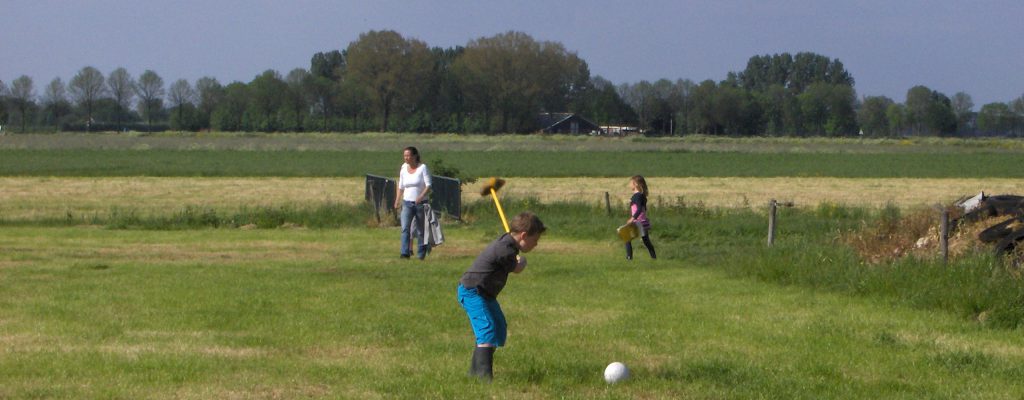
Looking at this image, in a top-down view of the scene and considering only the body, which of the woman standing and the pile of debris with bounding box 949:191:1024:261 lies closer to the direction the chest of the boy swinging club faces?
the pile of debris

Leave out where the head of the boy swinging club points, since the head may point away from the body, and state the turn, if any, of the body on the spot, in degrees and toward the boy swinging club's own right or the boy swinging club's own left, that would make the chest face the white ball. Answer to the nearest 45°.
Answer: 0° — they already face it

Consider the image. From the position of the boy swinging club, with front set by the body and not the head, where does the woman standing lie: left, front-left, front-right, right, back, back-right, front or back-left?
left

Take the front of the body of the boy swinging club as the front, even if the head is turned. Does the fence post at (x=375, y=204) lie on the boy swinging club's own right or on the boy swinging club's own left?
on the boy swinging club's own left

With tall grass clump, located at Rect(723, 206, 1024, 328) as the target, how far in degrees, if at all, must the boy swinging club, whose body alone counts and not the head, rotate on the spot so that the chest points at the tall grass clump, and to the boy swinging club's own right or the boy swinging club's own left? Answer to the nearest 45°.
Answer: approximately 45° to the boy swinging club's own left

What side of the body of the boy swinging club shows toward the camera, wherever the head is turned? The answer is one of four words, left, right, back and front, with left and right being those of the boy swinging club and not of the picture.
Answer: right

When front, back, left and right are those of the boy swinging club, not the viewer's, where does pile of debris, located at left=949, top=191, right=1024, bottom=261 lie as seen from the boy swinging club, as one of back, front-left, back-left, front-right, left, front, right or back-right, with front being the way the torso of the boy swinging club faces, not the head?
front-left

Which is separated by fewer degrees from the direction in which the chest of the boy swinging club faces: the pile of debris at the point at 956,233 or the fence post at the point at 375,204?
the pile of debris

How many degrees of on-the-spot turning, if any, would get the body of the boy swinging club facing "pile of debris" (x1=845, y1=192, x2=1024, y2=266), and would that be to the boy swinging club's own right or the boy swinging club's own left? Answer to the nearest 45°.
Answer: approximately 45° to the boy swinging club's own left
